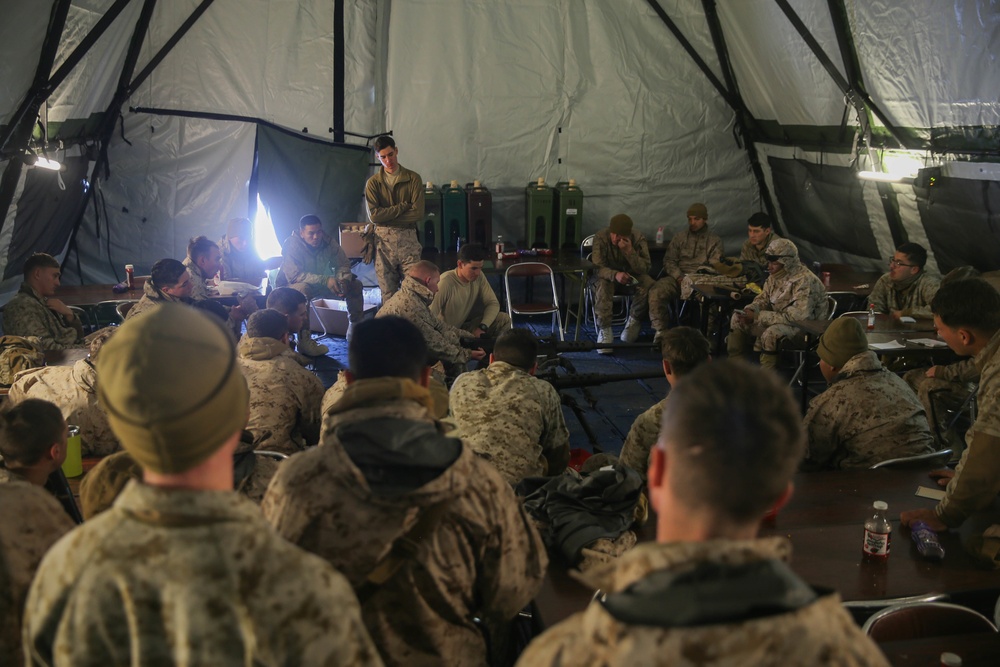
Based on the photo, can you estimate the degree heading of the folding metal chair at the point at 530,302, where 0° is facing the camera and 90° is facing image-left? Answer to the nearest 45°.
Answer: approximately 0°

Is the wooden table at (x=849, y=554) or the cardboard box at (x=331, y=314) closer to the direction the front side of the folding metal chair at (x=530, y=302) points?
the wooden table

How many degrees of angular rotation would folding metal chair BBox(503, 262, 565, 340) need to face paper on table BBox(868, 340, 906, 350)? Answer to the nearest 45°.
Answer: approximately 45° to its left

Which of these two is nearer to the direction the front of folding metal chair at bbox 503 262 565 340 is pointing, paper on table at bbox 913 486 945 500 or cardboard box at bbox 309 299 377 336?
the paper on table

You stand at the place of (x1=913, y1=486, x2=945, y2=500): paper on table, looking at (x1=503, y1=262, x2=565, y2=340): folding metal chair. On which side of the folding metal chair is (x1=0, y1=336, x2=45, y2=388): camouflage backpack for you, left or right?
left

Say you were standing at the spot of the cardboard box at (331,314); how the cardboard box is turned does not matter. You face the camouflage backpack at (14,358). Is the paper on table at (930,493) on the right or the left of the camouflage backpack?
left

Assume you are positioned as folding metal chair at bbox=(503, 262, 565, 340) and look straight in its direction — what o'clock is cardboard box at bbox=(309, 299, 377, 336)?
The cardboard box is roughly at 3 o'clock from the folding metal chair.

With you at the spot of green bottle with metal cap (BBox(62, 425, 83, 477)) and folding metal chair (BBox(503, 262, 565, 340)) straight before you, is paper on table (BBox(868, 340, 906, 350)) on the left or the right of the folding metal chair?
right
